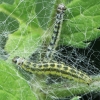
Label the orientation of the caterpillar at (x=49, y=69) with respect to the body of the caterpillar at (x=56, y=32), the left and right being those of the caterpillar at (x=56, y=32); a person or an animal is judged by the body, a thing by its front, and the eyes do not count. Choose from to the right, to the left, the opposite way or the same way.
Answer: to the left

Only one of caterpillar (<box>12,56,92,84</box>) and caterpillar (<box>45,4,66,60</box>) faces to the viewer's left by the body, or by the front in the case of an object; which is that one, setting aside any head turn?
caterpillar (<box>12,56,92,84</box>)

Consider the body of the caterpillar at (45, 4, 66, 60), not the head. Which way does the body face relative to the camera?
away from the camera

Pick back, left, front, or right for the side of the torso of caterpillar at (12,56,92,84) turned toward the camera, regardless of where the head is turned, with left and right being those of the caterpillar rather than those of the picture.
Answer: left

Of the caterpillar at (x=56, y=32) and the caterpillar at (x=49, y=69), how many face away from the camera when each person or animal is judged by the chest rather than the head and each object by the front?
1

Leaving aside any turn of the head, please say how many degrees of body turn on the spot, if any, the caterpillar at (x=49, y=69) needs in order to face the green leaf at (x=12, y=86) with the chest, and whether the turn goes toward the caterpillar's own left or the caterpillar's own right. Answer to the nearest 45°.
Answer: approximately 45° to the caterpillar's own left
